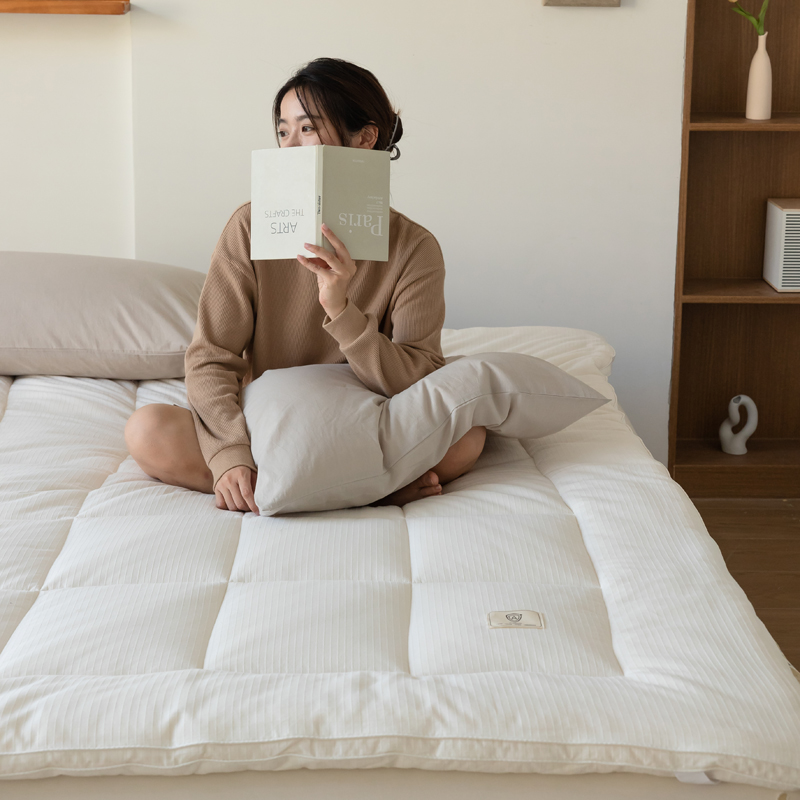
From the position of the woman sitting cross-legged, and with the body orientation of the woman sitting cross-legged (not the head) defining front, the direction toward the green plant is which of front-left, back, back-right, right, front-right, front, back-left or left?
back-left

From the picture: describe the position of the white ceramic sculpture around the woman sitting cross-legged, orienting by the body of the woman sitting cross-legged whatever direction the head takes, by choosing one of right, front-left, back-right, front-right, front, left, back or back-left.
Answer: back-left

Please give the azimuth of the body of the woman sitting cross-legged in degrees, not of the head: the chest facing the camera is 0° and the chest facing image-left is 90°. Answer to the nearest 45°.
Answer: approximately 0°

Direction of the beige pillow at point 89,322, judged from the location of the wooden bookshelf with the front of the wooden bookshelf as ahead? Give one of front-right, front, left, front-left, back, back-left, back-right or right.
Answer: front-right

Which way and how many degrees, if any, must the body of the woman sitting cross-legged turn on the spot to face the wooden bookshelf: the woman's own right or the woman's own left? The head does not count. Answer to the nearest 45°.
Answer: approximately 135° to the woman's own left
